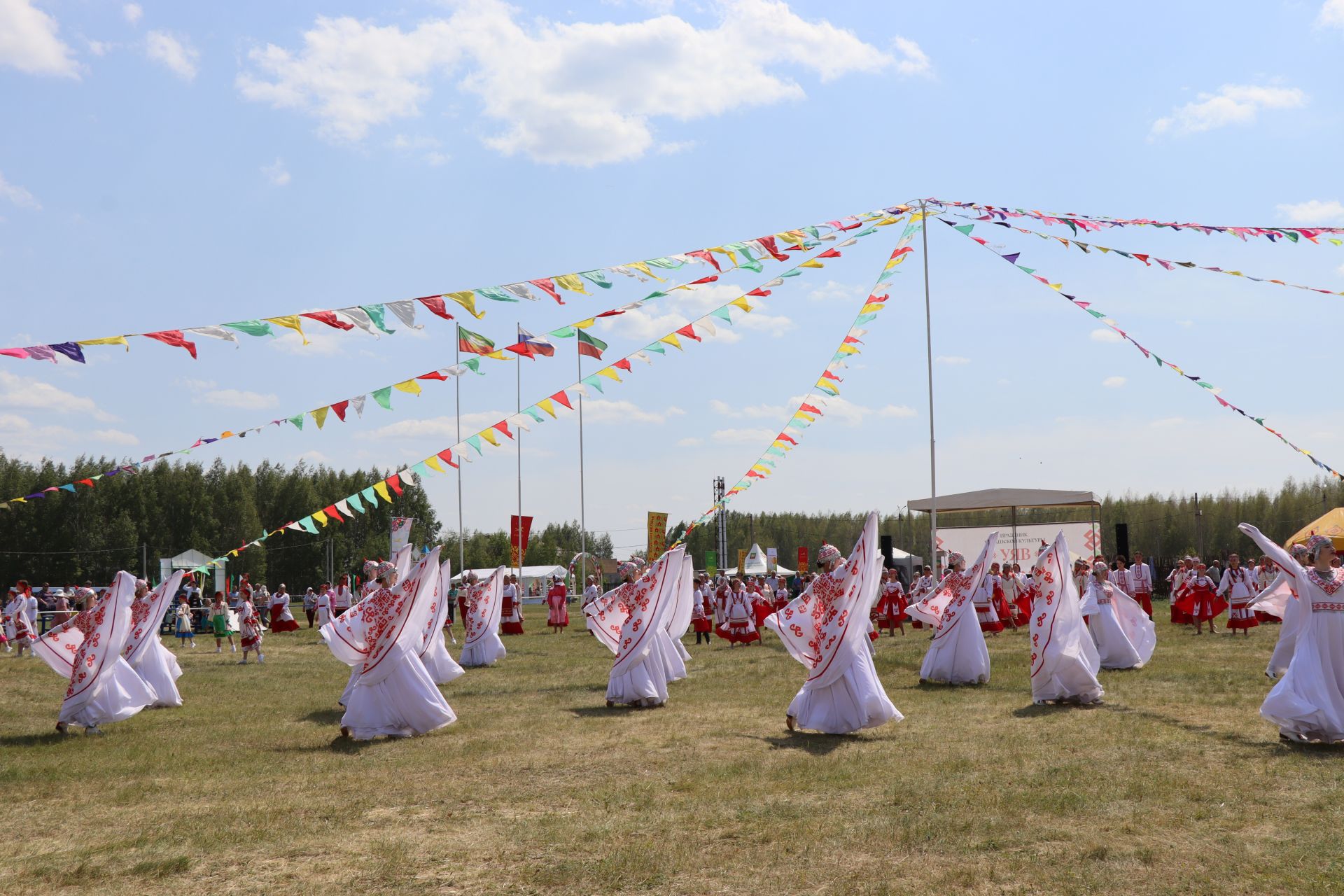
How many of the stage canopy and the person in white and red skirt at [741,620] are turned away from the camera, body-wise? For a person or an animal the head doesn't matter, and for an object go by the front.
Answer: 0

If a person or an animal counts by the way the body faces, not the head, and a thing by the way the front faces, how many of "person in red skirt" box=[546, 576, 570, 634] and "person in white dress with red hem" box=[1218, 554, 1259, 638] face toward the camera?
2

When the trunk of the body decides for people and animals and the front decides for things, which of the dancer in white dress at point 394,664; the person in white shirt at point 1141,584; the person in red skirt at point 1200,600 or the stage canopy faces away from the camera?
the dancer in white dress

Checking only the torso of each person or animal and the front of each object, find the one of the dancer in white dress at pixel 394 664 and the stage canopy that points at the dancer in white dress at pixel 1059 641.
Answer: the stage canopy

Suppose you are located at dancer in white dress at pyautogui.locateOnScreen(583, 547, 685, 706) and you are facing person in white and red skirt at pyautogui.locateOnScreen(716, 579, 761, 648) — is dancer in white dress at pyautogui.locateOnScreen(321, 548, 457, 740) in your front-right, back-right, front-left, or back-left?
back-left

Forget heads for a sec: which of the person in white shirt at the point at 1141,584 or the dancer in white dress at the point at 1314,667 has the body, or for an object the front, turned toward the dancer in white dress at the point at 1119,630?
the person in white shirt

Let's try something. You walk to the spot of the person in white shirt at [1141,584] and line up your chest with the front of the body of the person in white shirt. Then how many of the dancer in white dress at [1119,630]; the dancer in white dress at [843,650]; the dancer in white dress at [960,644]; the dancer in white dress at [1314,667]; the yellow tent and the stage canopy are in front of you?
4

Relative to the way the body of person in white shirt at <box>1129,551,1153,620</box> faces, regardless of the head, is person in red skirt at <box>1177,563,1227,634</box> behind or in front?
in front

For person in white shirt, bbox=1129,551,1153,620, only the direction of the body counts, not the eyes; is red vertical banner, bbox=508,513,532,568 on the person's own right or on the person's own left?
on the person's own right
